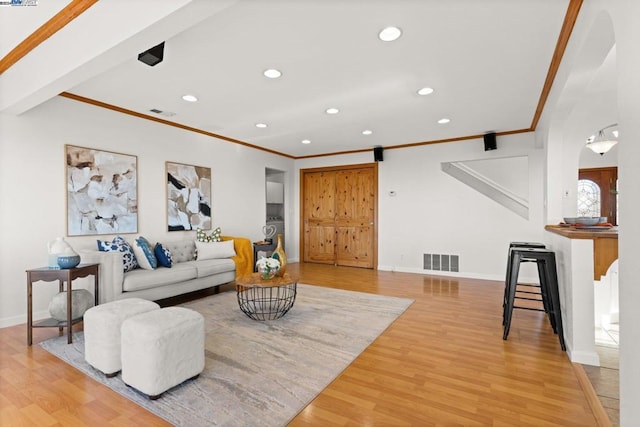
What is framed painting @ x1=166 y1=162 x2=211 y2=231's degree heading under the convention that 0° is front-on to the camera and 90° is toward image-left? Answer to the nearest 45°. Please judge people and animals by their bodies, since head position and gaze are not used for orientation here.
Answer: approximately 315°

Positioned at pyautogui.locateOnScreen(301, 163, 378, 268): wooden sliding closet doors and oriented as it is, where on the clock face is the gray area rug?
The gray area rug is roughly at 11 o'clock from the wooden sliding closet doors.

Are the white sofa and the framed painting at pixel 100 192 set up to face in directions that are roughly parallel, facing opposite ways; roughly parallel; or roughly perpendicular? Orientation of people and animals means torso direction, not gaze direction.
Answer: roughly parallel

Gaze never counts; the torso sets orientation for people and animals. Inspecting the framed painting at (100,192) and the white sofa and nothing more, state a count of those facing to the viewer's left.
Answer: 0

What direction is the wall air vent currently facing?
toward the camera

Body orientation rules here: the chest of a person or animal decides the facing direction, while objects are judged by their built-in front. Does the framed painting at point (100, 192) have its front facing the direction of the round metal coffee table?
yes

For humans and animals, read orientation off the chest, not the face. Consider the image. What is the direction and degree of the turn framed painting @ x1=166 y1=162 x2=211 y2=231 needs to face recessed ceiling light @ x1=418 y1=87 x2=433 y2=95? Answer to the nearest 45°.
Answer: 0° — it already faces it

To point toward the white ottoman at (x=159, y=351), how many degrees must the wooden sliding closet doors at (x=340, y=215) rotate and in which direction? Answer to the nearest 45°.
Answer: approximately 45° to its left

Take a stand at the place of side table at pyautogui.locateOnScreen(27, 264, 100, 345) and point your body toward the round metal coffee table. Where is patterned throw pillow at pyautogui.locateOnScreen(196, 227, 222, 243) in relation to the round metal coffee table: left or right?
left

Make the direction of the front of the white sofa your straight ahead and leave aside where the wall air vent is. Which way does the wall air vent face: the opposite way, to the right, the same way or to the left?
to the right

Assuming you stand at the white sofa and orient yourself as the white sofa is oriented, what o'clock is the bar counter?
The bar counter is roughly at 12 o'clock from the white sofa.

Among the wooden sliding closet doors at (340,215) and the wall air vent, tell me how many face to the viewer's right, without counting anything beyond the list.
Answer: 0

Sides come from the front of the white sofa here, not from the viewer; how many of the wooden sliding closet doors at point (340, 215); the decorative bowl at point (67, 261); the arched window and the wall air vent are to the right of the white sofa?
1

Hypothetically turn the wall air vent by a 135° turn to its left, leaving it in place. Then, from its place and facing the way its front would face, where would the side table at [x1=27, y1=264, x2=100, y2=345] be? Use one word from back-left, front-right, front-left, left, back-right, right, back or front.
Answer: back

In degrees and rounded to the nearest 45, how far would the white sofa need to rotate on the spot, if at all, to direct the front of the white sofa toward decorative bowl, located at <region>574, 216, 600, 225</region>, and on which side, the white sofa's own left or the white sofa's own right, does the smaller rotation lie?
0° — it already faces it

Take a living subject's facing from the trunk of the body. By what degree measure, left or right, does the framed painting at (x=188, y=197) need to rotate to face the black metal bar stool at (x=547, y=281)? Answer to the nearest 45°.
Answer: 0° — it already faces it

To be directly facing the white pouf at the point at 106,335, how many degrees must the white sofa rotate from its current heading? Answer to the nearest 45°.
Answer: approximately 45° to its right

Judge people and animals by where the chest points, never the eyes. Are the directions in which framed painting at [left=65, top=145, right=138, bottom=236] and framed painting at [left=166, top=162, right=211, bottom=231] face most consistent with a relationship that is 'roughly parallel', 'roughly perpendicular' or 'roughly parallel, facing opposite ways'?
roughly parallel

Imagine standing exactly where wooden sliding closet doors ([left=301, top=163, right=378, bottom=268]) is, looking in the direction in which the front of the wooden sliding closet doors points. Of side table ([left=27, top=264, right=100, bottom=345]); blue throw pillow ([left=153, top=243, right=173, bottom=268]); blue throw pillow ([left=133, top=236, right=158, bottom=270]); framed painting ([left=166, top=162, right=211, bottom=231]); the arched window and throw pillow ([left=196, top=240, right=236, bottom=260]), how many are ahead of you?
5
